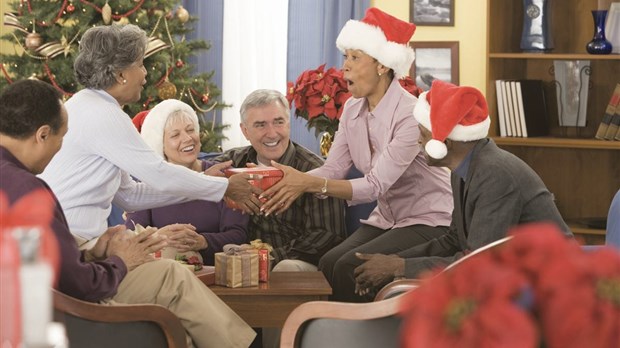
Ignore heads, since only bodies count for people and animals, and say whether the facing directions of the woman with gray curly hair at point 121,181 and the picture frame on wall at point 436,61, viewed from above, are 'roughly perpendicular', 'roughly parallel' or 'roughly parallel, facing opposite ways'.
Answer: roughly perpendicular

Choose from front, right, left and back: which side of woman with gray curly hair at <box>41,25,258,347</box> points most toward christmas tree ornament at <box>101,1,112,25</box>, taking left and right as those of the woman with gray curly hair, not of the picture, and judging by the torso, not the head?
left

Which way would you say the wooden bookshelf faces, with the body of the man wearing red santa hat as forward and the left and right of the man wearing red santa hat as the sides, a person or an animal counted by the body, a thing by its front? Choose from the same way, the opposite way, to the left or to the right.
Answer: to the left

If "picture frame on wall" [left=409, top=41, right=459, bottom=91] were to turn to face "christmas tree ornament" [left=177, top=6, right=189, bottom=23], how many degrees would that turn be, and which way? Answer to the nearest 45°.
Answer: approximately 45° to its right

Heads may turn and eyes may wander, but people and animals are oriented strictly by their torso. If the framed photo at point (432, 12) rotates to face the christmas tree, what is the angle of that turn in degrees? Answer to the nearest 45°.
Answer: approximately 45° to its right

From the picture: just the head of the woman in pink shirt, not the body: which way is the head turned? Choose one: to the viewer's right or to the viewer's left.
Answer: to the viewer's left

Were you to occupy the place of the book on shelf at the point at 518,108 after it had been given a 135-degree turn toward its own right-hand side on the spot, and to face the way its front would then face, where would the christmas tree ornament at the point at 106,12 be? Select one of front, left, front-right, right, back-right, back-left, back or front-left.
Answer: front-left

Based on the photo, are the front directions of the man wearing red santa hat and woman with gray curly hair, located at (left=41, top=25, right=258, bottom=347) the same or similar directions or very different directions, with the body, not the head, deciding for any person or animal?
very different directions
